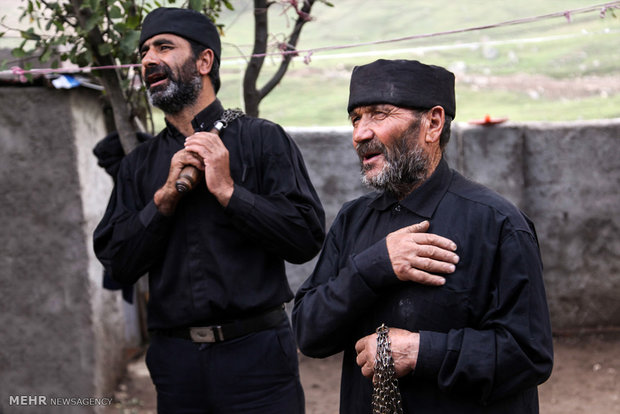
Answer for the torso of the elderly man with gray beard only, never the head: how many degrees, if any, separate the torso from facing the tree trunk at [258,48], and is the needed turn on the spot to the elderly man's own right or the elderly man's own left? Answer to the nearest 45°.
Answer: approximately 90° to the elderly man's own right

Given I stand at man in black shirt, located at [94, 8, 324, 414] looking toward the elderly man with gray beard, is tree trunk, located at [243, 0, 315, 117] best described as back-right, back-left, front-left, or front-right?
back-left

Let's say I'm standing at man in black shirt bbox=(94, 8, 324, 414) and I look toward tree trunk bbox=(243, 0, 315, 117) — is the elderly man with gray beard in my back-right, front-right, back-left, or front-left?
back-right

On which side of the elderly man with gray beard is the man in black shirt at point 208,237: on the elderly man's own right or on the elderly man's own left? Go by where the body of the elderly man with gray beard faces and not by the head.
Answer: on the elderly man's own right

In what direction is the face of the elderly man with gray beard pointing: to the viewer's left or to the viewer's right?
to the viewer's left

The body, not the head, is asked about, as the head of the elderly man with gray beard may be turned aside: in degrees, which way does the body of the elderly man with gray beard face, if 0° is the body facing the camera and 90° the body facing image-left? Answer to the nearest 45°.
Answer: approximately 45°

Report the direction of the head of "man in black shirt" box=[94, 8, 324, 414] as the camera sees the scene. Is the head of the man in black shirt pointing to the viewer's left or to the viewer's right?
to the viewer's left
